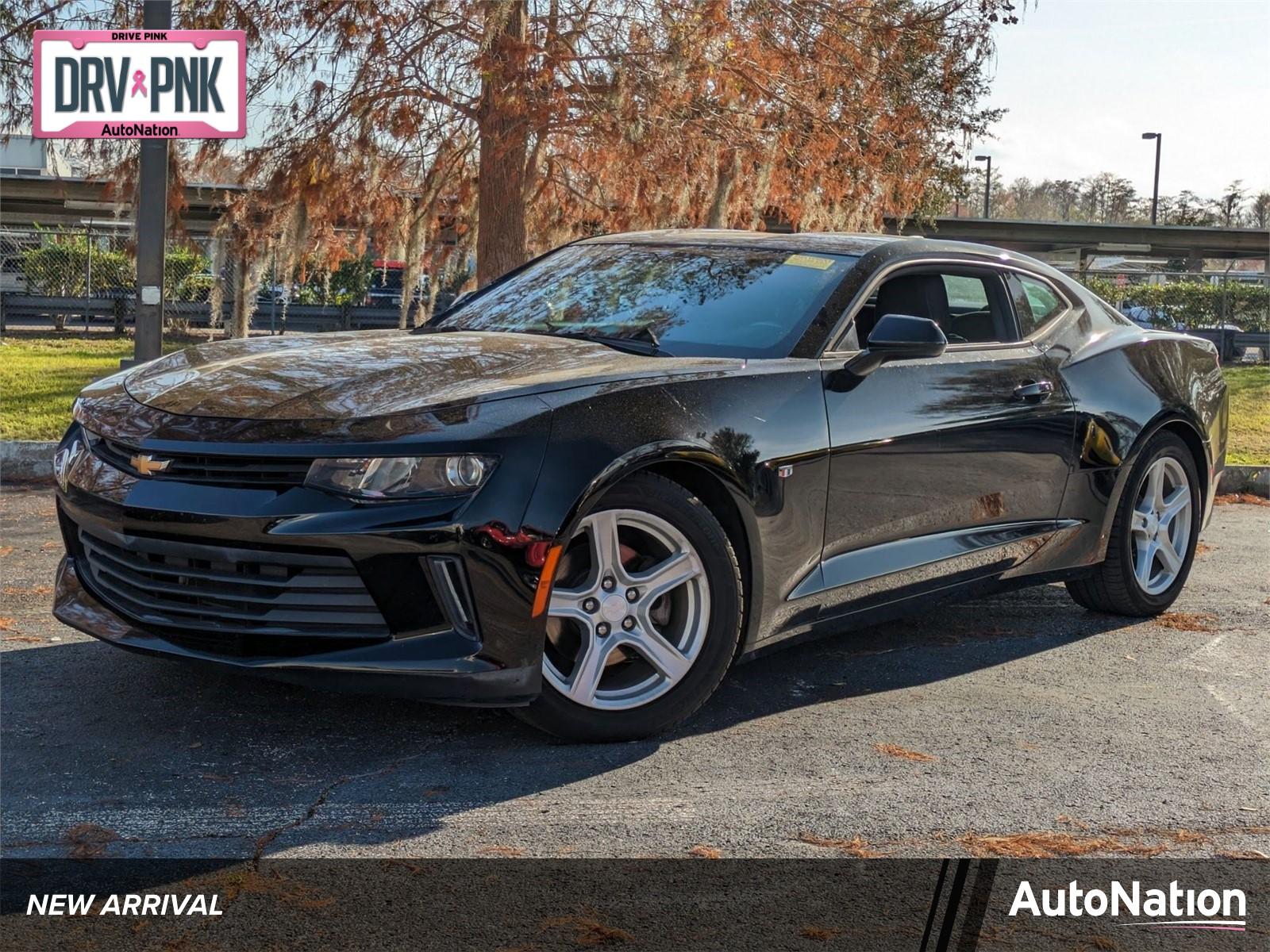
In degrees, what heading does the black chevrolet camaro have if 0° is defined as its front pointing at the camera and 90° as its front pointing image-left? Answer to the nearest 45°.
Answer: approximately 45°

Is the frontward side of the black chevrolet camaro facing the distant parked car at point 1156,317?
no

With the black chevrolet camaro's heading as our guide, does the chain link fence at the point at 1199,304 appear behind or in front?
behind

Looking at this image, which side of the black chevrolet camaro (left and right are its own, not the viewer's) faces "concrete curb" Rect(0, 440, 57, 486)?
right

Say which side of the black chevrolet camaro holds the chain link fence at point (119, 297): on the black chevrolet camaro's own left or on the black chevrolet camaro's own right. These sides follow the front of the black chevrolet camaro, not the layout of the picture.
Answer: on the black chevrolet camaro's own right

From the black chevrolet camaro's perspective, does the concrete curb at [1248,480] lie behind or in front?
behind

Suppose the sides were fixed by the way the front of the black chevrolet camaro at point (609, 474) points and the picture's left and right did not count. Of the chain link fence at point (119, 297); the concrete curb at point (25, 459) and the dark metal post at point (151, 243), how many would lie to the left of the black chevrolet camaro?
0

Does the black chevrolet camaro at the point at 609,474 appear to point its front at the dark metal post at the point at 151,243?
no
